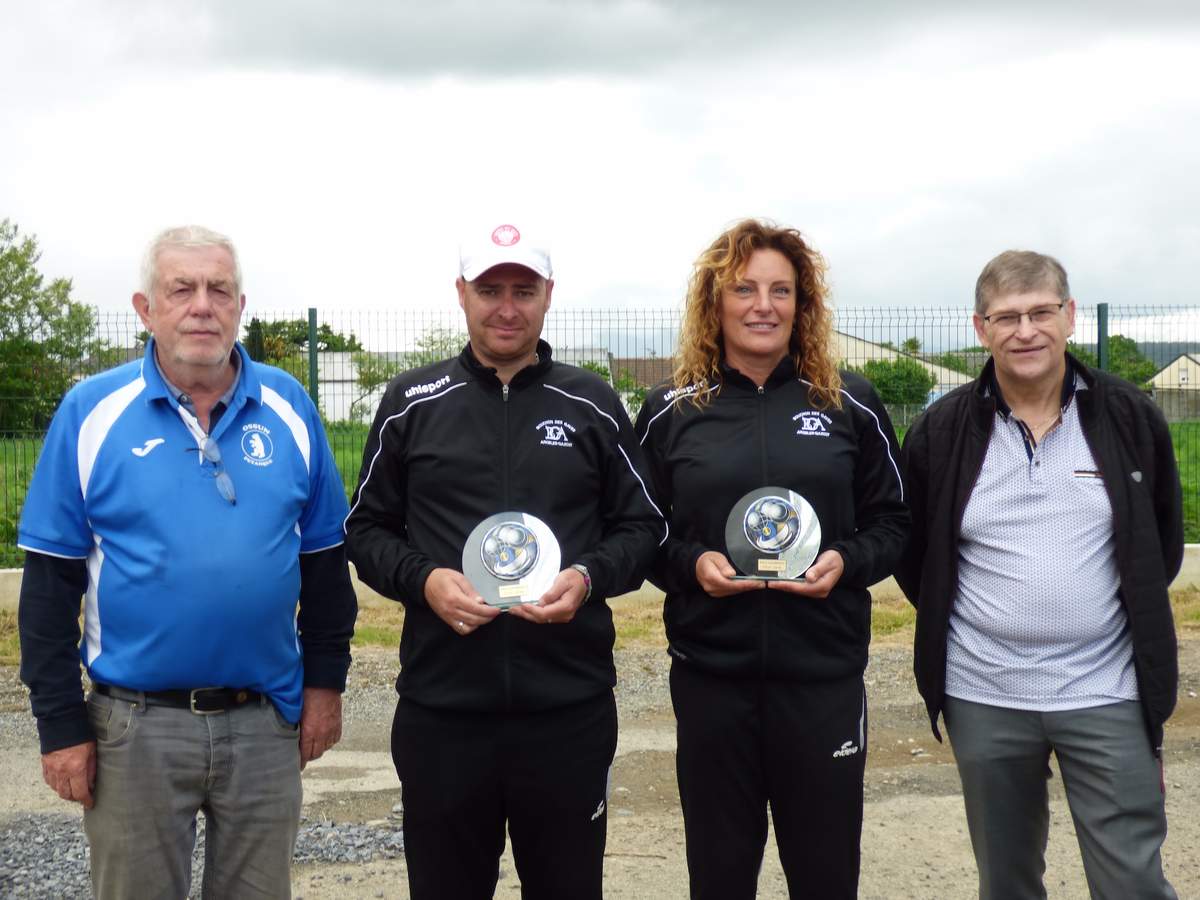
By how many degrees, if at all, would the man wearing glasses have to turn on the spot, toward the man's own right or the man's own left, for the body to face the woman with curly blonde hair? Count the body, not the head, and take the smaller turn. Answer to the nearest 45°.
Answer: approximately 90° to the man's own right

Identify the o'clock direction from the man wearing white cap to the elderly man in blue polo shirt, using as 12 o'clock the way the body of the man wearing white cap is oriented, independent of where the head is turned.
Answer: The elderly man in blue polo shirt is roughly at 3 o'clock from the man wearing white cap.

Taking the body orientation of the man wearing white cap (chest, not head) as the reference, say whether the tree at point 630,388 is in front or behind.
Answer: behind

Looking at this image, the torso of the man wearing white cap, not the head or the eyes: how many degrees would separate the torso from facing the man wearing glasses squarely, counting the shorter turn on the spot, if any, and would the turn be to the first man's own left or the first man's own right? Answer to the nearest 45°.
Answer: approximately 90° to the first man's own left

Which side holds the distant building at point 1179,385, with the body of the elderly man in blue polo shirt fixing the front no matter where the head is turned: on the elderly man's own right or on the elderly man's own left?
on the elderly man's own left

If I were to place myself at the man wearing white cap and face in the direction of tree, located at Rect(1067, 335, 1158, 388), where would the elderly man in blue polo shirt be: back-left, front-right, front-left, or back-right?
back-left

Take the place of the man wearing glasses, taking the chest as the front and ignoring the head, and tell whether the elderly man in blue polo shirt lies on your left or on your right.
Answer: on your right

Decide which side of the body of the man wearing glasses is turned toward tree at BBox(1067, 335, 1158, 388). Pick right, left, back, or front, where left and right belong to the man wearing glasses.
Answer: back
